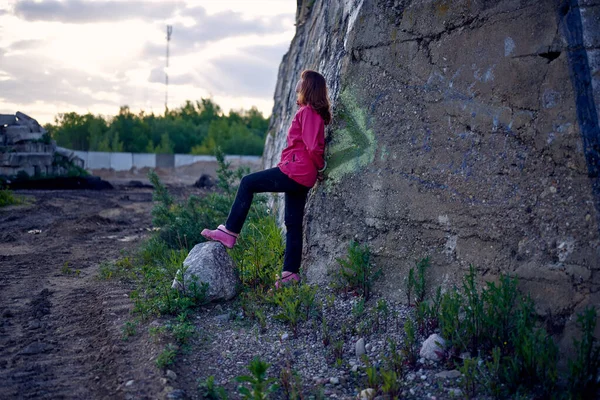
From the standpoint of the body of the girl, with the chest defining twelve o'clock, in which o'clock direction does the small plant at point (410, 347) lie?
The small plant is roughly at 8 o'clock from the girl.

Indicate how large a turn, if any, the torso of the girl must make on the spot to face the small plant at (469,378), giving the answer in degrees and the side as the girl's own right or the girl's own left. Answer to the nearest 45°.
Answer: approximately 135° to the girl's own left

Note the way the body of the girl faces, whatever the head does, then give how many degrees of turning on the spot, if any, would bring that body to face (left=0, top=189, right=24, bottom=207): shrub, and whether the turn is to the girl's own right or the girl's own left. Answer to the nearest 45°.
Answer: approximately 45° to the girl's own right

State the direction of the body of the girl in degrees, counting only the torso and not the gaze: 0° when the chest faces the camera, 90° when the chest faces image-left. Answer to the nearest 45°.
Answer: approximately 90°

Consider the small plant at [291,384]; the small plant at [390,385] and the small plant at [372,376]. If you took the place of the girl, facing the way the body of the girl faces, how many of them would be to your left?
3

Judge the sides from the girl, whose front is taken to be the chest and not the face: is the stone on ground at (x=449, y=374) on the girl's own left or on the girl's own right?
on the girl's own left

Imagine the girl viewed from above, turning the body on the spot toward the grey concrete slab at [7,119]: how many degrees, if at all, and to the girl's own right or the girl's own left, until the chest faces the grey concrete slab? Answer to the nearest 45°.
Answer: approximately 45° to the girl's own right

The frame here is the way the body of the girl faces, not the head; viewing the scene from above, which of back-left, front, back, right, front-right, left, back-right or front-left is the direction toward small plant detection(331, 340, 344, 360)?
left

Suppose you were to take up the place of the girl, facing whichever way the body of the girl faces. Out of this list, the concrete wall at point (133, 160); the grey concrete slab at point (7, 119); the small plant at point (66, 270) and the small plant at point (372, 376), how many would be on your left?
1

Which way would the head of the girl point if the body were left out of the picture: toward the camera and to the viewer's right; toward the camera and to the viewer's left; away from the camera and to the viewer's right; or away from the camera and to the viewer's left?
away from the camera and to the viewer's left

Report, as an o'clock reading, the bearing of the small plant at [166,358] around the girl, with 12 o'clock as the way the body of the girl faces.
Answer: The small plant is roughly at 10 o'clock from the girl.
